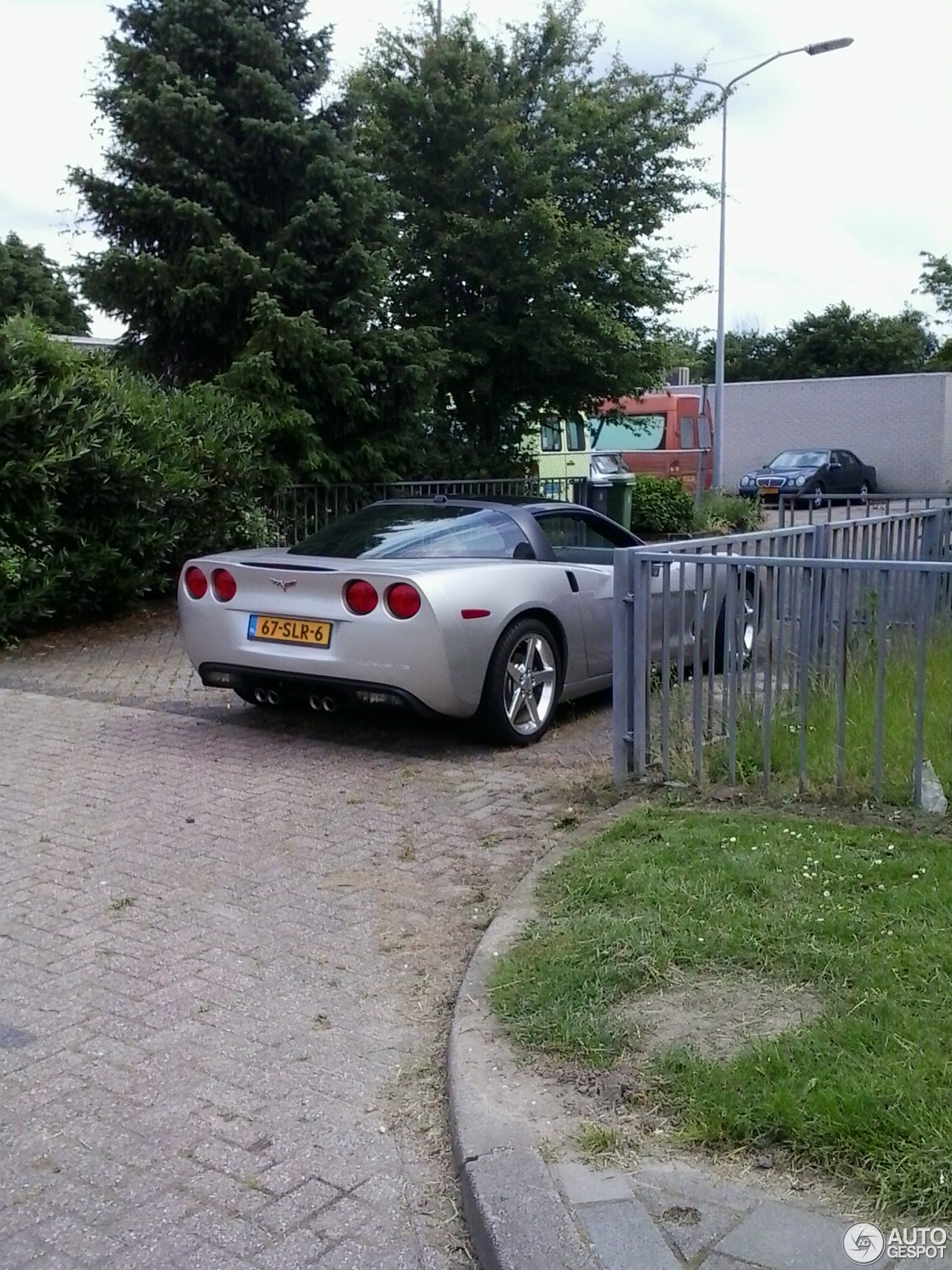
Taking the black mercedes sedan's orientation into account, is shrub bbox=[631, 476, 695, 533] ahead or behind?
ahead

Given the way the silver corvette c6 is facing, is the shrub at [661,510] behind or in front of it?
in front

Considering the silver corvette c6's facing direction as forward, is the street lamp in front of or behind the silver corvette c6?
in front

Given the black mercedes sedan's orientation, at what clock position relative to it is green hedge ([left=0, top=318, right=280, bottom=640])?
The green hedge is roughly at 11 o'clock from the black mercedes sedan.

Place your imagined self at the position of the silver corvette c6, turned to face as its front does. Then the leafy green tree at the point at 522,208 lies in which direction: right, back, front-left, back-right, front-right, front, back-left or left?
front-left

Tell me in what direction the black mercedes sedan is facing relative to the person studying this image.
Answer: facing the viewer and to the left of the viewer

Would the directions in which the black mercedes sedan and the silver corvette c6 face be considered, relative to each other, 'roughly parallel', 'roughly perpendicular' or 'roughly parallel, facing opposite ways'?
roughly parallel, facing opposite ways

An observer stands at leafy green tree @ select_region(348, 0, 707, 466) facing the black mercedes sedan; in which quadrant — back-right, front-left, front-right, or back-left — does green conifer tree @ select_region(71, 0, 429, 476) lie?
back-left

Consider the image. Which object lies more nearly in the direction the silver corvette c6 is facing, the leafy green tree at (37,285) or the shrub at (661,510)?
the shrub

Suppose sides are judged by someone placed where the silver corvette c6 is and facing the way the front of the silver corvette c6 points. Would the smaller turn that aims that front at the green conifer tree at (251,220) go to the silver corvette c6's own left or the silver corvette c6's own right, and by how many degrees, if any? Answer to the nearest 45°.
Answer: approximately 45° to the silver corvette c6's own left

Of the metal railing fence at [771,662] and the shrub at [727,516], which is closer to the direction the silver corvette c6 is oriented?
the shrub

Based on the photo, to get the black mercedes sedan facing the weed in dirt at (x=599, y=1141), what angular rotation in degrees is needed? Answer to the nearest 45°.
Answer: approximately 45° to its left

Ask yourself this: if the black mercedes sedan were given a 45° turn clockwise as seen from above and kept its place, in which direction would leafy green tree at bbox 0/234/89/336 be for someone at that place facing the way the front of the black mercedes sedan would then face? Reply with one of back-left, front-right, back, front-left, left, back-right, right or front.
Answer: front

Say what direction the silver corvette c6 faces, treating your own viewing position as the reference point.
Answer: facing away from the viewer and to the right of the viewer

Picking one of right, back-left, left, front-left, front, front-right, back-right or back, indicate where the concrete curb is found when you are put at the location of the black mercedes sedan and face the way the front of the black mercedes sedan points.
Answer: front-left
